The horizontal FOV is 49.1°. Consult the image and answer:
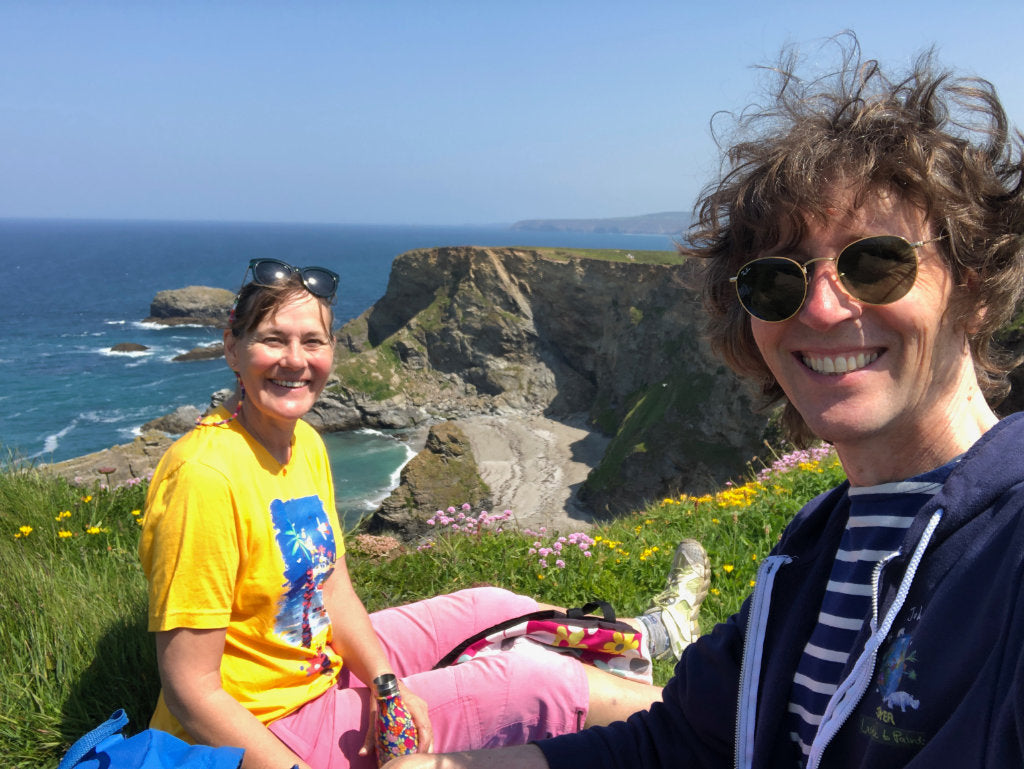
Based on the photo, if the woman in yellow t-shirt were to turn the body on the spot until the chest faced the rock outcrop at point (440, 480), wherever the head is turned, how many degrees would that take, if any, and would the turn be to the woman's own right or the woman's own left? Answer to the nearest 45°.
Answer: approximately 135° to the woman's own left

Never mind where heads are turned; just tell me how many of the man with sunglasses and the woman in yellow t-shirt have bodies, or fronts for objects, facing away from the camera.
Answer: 0

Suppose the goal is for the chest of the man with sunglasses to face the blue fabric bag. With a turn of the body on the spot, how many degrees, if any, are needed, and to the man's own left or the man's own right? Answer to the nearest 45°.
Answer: approximately 45° to the man's own right

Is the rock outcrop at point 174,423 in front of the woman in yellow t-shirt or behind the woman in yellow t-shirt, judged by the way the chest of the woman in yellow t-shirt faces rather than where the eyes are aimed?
behind

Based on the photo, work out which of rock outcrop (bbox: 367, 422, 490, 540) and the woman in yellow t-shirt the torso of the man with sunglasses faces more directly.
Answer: the woman in yellow t-shirt

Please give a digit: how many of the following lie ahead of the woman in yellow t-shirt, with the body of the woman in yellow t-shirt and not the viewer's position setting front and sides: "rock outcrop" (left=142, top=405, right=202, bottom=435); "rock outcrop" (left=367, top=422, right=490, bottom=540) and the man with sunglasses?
1

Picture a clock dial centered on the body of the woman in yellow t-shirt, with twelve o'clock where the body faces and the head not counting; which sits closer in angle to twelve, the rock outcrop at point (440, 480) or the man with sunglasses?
the man with sunglasses

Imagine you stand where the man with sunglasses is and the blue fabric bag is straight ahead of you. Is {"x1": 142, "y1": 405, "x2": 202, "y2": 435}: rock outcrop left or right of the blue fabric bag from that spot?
right

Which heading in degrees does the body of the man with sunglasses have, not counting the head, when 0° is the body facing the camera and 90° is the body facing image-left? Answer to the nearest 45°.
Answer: approximately 45°

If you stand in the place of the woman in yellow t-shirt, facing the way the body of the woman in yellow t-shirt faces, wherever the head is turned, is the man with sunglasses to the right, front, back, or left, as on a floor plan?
front

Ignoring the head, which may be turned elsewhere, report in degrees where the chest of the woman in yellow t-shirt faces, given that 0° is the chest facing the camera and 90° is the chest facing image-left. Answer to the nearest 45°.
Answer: approximately 315°

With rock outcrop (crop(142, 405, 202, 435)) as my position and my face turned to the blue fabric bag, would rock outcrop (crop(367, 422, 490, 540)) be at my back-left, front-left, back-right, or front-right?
front-left
